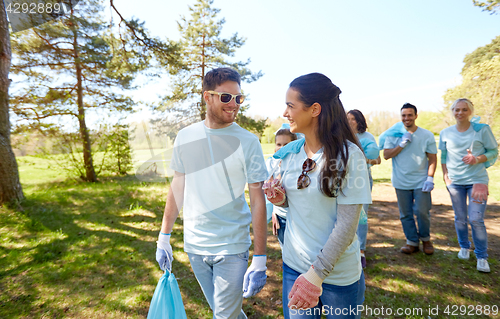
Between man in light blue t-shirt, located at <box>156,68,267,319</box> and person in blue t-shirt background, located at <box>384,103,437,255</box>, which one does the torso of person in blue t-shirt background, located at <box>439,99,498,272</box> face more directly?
the man in light blue t-shirt

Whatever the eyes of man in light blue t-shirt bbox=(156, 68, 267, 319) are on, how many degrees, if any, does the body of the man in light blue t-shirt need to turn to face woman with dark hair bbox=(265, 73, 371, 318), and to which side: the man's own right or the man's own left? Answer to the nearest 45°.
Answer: approximately 45° to the man's own left

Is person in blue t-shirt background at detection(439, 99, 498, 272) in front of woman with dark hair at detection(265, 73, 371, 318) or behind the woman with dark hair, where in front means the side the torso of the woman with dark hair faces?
behind

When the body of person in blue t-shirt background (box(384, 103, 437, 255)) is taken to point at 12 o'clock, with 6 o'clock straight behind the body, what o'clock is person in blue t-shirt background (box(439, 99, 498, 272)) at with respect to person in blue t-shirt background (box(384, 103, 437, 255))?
person in blue t-shirt background (box(439, 99, 498, 272)) is roughly at 9 o'clock from person in blue t-shirt background (box(384, 103, 437, 255)).

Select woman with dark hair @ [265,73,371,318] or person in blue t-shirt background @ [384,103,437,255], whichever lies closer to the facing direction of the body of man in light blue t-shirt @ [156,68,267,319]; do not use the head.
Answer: the woman with dark hair

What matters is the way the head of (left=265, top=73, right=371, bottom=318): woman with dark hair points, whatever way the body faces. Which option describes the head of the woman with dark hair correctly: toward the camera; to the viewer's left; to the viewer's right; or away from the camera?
to the viewer's left

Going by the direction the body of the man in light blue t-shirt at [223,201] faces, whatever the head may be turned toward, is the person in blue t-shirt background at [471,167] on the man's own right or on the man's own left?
on the man's own left

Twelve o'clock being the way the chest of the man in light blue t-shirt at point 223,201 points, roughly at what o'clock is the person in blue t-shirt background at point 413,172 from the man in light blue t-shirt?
The person in blue t-shirt background is roughly at 8 o'clock from the man in light blue t-shirt.
